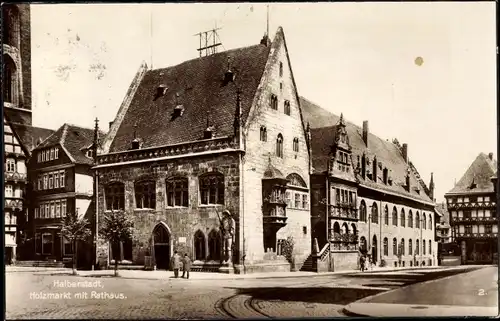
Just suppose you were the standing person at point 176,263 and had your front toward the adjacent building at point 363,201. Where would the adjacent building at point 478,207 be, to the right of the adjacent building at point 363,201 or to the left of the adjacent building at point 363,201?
right

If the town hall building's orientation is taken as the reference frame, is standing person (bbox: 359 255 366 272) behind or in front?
behind

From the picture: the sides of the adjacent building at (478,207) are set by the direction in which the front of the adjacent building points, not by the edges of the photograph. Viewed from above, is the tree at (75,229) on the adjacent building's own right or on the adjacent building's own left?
on the adjacent building's own right

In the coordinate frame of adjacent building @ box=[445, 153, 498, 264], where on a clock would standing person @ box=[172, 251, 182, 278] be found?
The standing person is roughly at 3 o'clock from the adjacent building.

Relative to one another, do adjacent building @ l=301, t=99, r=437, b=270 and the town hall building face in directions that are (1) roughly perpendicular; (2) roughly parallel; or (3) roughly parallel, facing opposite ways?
roughly perpendicular

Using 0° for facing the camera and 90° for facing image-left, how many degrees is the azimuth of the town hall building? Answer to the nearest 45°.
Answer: approximately 45°

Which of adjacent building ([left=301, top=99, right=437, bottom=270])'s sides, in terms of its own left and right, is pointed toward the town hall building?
right

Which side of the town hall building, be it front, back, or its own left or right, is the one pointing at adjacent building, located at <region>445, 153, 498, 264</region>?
back

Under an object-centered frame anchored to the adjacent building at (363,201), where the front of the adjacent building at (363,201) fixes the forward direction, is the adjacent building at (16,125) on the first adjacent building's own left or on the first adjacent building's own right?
on the first adjacent building's own right
